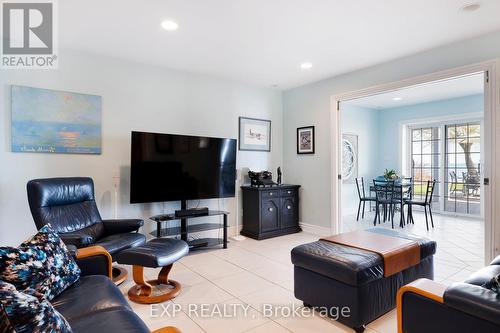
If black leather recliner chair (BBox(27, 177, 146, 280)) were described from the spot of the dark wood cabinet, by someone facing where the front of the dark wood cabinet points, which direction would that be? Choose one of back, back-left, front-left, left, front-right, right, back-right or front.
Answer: right

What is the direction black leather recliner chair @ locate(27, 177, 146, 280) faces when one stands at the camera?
facing the viewer and to the right of the viewer

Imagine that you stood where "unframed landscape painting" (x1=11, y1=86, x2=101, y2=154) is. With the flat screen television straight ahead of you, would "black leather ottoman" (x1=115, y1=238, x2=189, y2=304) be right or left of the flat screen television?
right

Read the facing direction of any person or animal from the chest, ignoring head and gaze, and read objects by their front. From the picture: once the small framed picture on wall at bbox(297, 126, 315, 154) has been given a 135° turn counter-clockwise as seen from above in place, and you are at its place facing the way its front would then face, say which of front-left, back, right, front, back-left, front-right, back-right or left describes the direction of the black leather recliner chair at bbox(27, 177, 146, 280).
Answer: back-right

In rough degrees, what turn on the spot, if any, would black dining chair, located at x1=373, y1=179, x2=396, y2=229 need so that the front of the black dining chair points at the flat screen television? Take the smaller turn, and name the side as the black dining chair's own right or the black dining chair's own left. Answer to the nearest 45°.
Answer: approximately 180°

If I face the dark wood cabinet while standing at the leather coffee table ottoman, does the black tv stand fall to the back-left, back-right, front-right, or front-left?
front-left

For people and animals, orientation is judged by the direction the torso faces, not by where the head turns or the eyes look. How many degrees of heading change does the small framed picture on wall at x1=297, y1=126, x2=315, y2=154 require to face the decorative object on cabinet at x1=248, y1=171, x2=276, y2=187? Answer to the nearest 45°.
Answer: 0° — it already faces it

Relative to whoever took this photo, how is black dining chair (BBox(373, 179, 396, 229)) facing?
facing away from the viewer and to the right of the viewer

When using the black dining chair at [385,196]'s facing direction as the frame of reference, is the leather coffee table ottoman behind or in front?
behind

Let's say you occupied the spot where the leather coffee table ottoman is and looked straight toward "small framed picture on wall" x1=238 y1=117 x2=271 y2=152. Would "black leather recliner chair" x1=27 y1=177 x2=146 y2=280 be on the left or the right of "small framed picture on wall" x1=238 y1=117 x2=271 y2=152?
left

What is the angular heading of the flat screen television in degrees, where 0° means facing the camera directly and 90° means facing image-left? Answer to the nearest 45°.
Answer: approximately 315°

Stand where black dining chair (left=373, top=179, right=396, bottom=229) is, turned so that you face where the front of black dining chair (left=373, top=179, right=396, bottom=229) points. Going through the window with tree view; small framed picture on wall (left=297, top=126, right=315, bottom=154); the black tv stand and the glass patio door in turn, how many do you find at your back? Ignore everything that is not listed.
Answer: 2

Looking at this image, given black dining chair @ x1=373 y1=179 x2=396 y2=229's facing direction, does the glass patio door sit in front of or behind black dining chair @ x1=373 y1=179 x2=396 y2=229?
in front

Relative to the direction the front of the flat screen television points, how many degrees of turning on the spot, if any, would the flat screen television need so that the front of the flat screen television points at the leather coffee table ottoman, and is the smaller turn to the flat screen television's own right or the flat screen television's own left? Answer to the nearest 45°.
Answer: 0° — it already faces it

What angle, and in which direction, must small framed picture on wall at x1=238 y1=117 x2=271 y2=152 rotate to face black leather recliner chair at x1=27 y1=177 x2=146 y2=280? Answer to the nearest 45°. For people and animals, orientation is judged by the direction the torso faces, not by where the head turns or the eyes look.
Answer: approximately 90° to its right

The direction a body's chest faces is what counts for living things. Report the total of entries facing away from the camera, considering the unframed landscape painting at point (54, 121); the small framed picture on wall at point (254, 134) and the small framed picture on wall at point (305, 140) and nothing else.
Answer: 0

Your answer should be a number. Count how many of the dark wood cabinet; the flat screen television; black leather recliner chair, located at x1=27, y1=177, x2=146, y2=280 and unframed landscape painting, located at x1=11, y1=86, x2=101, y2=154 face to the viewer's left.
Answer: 0
